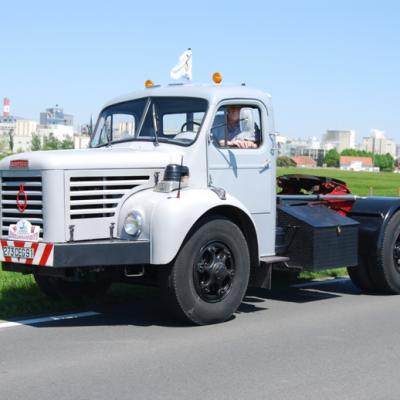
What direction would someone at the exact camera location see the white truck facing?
facing the viewer and to the left of the viewer
